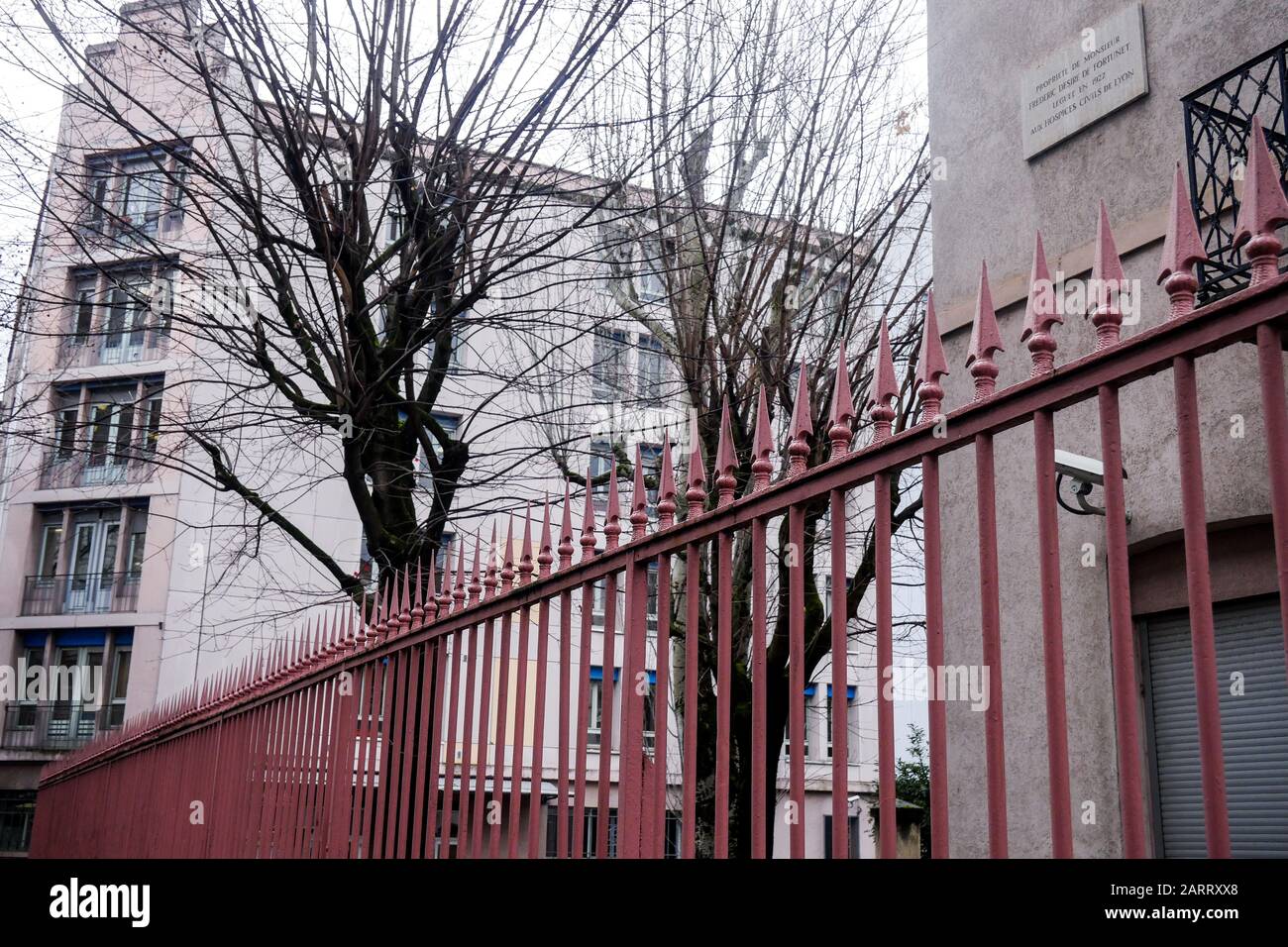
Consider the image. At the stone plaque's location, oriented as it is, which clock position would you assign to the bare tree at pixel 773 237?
The bare tree is roughly at 3 o'clock from the stone plaque.

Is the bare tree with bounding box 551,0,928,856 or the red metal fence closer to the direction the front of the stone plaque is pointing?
the red metal fence

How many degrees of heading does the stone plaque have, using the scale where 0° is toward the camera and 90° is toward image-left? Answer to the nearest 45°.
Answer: approximately 45°

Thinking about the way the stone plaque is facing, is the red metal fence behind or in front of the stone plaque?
in front
